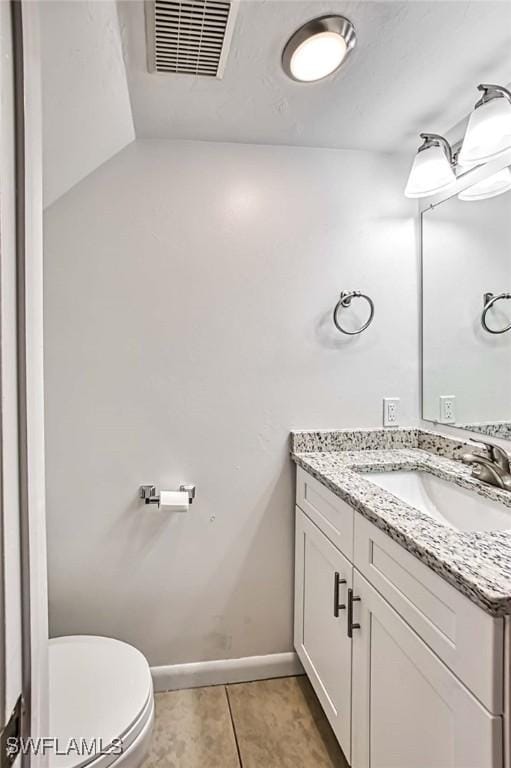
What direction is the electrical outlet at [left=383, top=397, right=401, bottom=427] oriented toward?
toward the camera

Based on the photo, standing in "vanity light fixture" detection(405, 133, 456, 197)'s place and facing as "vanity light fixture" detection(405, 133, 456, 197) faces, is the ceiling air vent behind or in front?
in front

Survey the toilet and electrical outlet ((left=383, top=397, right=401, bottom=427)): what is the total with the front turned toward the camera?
1

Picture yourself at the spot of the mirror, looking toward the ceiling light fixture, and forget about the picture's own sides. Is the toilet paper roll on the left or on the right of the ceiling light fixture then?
right

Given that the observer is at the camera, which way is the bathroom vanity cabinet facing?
facing the viewer and to the left of the viewer

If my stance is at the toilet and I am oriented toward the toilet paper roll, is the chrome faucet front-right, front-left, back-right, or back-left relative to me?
front-right

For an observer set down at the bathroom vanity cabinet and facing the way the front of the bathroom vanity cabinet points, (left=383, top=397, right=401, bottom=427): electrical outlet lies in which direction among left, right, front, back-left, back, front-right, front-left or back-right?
back-right

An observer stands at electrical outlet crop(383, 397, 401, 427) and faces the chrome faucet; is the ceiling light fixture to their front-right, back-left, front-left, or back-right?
front-right

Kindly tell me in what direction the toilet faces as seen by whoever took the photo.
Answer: facing to the right of the viewer

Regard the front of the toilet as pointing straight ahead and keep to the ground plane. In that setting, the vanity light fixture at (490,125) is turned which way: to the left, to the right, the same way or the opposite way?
the opposite way

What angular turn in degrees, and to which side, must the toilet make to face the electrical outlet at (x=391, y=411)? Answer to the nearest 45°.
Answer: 0° — it already faces it

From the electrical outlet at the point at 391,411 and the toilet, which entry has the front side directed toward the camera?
the electrical outlet

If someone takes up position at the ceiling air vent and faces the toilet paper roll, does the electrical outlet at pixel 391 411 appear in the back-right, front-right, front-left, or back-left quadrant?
front-right

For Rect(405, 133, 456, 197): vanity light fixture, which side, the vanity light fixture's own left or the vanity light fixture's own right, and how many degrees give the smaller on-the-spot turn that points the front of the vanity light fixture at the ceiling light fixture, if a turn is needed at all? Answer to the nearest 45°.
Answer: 0° — it already faces it
